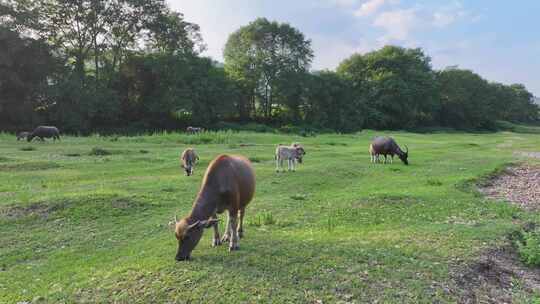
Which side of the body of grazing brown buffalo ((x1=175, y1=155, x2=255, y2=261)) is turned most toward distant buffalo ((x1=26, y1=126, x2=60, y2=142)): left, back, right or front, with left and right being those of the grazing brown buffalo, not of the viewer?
right

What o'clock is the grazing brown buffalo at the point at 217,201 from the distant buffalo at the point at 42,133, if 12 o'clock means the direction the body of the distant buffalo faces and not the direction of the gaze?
The grazing brown buffalo is roughly at 9 o'clock from the distant buffalo.

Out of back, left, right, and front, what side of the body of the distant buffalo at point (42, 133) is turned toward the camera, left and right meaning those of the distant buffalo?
left

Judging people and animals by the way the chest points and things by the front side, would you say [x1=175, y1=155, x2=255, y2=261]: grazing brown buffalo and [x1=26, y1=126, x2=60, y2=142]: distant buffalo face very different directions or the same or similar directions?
same or similar directions

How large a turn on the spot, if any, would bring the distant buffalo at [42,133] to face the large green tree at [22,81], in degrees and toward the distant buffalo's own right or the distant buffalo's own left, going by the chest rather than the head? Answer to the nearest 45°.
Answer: approximately 90° to the distant buffalo's own right

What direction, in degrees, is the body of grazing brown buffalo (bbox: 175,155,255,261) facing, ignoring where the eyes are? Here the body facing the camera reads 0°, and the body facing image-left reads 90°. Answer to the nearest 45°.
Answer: approximately 45°

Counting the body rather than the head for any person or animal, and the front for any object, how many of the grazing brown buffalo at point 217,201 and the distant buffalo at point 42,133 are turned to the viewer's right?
0
